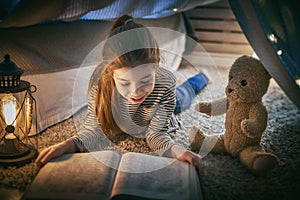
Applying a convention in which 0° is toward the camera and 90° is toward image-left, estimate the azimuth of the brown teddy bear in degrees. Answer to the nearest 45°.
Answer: approximately 45°

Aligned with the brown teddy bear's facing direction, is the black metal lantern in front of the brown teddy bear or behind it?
in front
